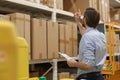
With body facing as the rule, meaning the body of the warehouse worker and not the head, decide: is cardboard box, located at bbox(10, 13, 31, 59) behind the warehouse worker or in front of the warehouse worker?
in front

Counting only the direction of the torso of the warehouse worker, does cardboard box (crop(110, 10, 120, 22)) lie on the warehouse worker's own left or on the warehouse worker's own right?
on the warehouse worker's own right

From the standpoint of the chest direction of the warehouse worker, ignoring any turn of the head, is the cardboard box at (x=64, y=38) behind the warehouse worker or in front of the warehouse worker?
in front

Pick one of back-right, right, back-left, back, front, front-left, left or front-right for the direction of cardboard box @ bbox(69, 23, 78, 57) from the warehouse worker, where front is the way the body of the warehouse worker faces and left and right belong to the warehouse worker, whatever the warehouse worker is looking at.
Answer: front-right

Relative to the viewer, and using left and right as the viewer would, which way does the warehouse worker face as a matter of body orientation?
facing away from the viewer and to the left of the viewer

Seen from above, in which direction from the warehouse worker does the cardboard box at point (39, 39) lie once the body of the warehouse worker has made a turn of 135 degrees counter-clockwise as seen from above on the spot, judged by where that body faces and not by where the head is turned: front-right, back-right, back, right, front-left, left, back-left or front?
back-right

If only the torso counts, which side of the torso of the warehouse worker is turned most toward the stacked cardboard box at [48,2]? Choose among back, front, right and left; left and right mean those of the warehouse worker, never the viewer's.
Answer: front

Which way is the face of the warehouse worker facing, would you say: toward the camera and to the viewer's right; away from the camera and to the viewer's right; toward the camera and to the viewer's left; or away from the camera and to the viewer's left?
away from the camera and to the viewer's left

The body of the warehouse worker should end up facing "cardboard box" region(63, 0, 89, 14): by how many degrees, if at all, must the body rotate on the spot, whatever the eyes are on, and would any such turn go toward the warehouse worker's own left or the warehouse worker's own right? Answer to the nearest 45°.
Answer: approximately 45° to the warehouse worker's own right
